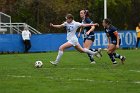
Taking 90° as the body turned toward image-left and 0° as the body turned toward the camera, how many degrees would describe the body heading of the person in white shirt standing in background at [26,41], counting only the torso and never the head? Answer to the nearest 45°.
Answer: approximately 0°

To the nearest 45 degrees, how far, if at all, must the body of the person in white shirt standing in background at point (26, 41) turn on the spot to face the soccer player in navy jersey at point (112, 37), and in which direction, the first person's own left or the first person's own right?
0° — they already face them
